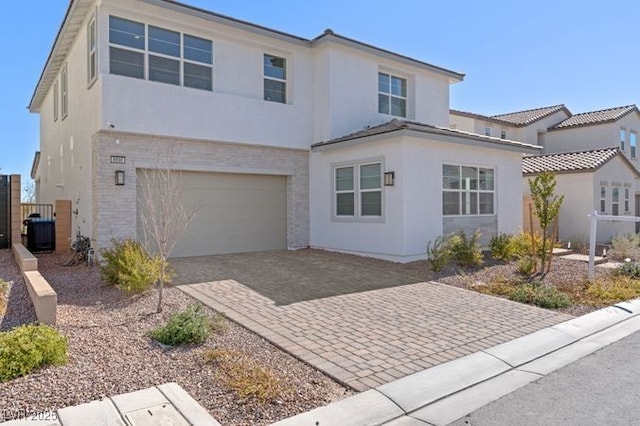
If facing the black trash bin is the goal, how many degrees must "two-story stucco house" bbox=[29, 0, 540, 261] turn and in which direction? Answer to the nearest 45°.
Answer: approximately 135° to its right

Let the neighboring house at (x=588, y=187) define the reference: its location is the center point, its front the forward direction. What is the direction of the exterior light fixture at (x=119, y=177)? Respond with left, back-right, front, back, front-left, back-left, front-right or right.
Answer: right

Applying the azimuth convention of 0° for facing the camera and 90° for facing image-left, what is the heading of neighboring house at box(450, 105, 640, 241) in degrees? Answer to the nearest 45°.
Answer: approximately 315°

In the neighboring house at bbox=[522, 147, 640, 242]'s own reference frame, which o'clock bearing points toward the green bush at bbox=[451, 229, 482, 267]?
The green bush is roughly at 2 o'clock from the neighboring house.

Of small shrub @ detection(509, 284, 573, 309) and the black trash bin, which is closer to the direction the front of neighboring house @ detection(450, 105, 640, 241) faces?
the small shrub

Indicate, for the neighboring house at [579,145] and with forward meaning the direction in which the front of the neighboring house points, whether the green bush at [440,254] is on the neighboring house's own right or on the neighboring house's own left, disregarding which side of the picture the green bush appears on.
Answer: on the neighboring house's own right

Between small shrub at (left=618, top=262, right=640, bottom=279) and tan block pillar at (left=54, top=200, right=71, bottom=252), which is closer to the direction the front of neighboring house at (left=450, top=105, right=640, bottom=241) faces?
the small shrub

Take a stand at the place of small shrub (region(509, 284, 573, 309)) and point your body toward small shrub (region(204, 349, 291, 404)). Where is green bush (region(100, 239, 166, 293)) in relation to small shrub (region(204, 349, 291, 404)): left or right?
right

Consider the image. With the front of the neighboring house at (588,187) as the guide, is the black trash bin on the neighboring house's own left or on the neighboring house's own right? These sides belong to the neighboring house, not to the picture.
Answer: on the neighboring house's own right

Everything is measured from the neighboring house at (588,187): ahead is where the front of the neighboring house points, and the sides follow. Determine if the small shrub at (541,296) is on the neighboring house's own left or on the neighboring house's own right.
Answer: on the neighboring house's own right

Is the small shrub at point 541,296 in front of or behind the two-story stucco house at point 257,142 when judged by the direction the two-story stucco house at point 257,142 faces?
in front

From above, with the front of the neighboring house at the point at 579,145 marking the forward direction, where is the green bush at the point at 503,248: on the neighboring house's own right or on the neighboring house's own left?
on the neighboring house's own right

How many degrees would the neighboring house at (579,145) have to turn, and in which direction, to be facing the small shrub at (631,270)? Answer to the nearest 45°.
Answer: approximately 45° to its right
